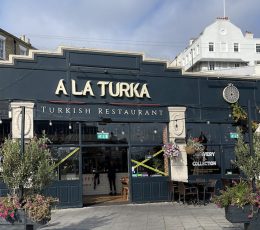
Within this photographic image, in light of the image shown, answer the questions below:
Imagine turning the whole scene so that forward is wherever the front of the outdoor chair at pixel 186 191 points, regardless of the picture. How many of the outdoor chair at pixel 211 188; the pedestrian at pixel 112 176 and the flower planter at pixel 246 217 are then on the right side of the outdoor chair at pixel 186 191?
1

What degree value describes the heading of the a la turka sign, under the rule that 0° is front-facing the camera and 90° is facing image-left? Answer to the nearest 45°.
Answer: approximately 0°

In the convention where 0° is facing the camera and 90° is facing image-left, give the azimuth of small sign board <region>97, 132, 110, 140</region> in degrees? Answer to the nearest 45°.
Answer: approximately 0°

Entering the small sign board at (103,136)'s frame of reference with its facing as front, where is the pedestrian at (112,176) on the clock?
The pedestrian is roughly at 6 o'clock from the small sign board.

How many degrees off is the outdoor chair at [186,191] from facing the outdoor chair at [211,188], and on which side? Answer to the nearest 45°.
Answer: approximately 45° to its left
